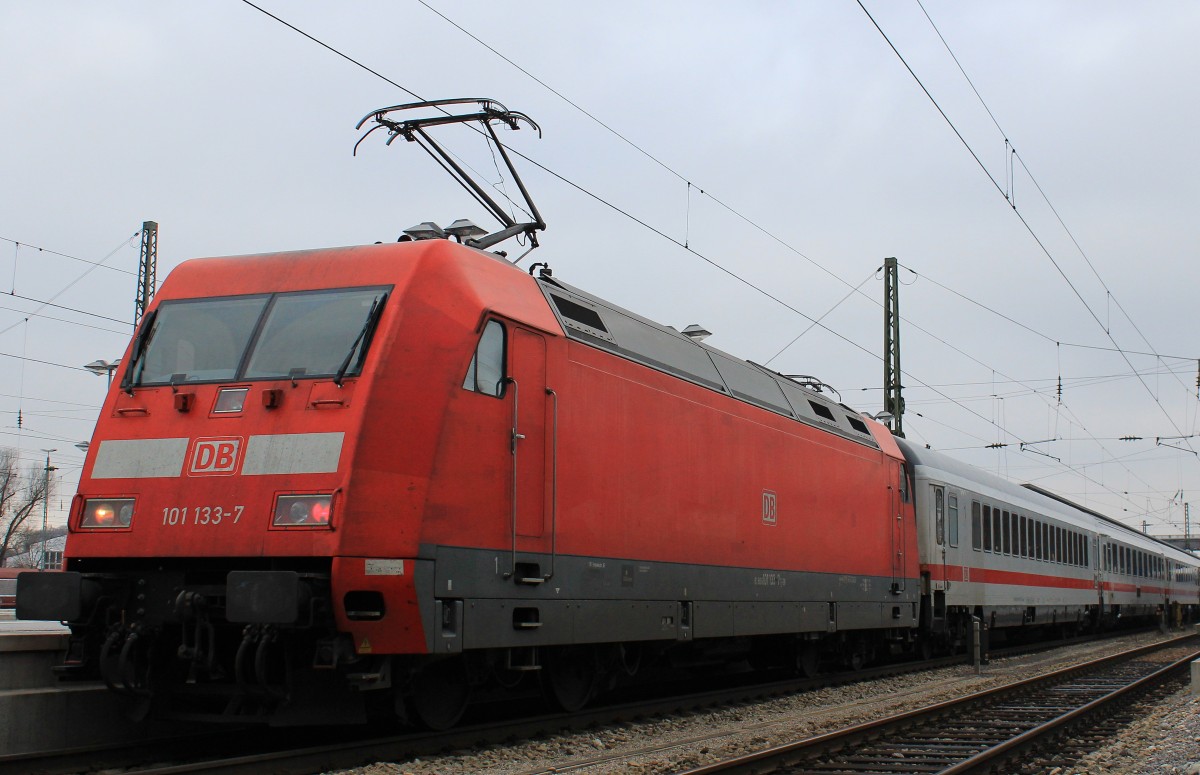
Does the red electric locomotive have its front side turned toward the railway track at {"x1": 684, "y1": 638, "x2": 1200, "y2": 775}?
no

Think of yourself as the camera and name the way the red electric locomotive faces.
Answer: facing the viewer and to the left of the viewer
